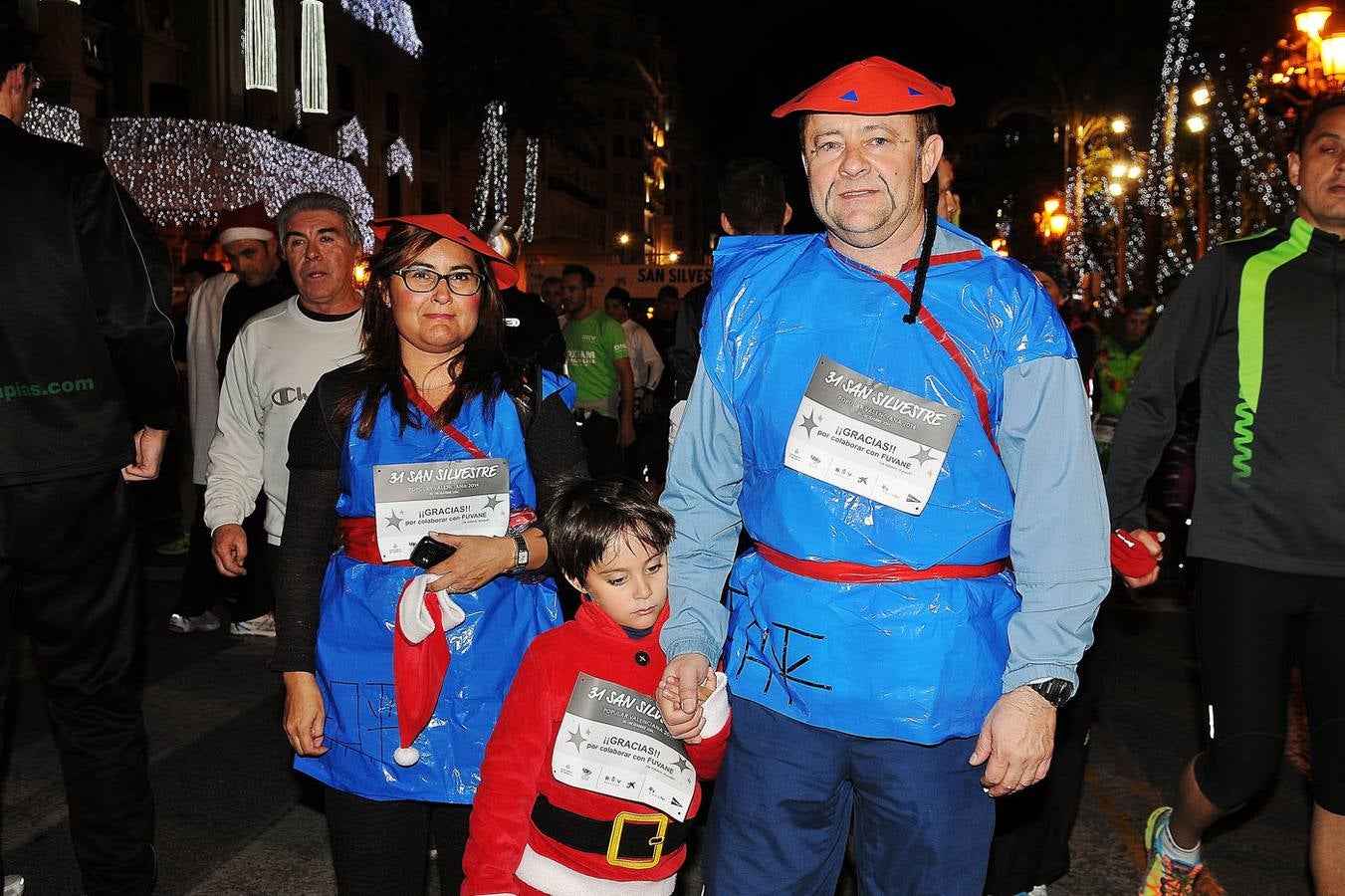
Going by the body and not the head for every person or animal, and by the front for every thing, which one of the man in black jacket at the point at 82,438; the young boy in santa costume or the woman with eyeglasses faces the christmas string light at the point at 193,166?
the man in black jacket

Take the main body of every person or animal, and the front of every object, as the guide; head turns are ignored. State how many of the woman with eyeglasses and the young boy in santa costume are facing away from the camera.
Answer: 0

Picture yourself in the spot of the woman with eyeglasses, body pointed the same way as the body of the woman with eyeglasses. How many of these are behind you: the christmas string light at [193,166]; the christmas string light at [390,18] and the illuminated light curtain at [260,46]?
3

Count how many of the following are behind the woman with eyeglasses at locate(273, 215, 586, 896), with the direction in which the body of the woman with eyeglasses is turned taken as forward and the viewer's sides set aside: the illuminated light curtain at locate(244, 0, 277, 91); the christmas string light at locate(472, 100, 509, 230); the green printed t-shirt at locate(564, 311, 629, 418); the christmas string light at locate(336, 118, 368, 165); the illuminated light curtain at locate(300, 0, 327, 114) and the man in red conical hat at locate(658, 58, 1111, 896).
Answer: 5

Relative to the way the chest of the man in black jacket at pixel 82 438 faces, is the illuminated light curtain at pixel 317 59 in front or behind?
in front

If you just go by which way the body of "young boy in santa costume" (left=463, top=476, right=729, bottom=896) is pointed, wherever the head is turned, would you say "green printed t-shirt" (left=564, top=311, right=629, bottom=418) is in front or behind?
behind

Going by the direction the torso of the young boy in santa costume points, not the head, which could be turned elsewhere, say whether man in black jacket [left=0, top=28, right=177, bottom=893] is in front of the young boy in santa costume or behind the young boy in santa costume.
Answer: behind

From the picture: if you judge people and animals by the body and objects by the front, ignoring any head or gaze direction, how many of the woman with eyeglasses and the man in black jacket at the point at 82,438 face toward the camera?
1

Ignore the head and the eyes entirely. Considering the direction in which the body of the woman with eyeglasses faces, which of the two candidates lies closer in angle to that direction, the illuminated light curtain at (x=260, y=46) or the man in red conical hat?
the man in red conical hat

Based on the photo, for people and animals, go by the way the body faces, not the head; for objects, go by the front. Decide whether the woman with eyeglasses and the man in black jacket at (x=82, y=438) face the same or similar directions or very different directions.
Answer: very different directions

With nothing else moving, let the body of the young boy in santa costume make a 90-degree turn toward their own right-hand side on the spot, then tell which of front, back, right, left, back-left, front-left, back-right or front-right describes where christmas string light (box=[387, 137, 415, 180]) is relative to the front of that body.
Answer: back-right
